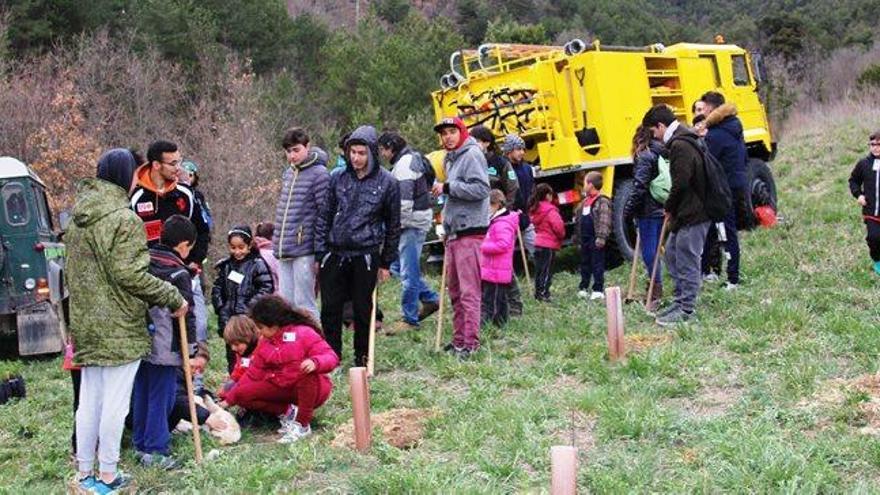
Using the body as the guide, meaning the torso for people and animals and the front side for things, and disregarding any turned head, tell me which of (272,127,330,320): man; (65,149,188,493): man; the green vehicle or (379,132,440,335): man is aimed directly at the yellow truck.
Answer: (65,149,188,493): man

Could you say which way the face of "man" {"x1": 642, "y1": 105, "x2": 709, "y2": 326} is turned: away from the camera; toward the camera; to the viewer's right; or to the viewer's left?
to the viewer's left

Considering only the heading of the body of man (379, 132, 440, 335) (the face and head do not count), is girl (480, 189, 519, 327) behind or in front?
behind

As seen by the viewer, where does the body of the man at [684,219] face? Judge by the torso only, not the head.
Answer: to the viewer's left

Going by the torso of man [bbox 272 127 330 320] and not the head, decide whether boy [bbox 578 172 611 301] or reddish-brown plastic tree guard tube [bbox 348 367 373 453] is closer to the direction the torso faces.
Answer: the reddish-brown plastic tree guard tube

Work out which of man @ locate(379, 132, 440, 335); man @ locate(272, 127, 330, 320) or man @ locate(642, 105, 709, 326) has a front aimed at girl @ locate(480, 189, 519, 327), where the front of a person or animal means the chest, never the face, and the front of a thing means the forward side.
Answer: man @ locate(642, 105, 709, 326)

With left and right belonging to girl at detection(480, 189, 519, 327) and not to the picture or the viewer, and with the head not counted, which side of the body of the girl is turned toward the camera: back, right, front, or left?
left

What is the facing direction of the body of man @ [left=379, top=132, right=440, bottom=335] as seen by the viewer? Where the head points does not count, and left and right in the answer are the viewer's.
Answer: facing to the left of the viewer

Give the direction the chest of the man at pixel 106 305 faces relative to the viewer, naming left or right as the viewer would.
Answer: facing away from the viewer and to the right of the viewer

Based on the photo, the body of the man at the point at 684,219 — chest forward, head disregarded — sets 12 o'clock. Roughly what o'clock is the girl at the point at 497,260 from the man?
The girl is roughly at 12 o'clock from the man.
